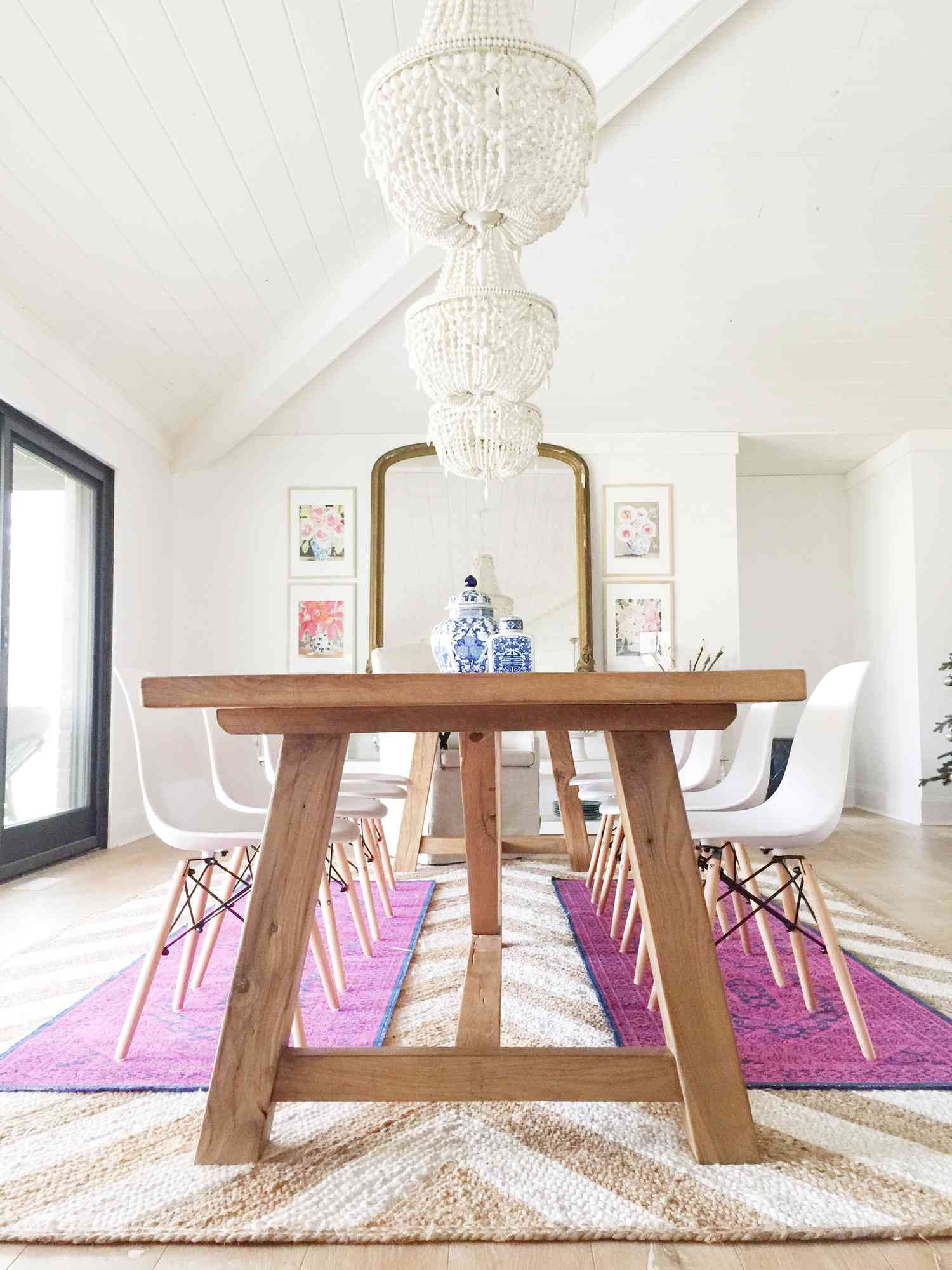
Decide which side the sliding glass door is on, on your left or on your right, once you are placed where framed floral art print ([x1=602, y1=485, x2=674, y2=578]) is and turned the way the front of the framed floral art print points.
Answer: on your right

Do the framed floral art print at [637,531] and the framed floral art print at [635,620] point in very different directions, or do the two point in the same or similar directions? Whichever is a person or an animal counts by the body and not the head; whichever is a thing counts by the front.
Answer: same or similar directions

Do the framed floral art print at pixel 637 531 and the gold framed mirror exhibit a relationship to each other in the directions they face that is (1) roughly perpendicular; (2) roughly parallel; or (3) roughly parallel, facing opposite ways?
roughly parallel

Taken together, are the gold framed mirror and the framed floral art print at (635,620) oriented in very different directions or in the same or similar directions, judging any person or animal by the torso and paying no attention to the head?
same or similar directions

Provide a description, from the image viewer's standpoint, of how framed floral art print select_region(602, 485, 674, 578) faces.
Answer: facing the viewer

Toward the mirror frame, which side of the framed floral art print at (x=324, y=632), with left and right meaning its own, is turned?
left

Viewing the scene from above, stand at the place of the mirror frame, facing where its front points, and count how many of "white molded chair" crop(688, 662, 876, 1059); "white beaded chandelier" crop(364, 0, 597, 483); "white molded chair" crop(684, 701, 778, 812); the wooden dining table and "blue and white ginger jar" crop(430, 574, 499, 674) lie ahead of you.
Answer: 5

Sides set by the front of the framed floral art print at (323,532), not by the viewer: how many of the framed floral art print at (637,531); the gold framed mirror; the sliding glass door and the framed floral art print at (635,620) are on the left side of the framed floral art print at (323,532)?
3

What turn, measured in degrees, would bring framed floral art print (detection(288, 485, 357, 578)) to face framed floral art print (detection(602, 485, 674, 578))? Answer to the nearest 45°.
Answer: approximately 90° to its left

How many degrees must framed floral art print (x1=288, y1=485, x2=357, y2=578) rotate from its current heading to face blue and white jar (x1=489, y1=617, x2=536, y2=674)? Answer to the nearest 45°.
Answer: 0° — it already faces it

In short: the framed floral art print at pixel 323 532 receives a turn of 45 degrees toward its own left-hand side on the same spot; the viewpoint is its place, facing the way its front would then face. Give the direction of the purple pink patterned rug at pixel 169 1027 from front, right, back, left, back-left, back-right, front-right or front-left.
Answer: front-right

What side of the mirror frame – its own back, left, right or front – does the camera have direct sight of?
front

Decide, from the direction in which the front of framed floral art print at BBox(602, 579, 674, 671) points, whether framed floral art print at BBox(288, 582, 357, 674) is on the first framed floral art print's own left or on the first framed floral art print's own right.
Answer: on the first framed floral art print's own right

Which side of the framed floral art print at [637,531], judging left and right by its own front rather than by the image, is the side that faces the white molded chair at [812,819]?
front

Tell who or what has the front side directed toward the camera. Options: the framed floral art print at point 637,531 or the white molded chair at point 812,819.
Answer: the framed floral art print

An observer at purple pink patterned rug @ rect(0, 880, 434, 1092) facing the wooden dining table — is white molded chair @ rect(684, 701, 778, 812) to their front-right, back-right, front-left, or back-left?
front-left

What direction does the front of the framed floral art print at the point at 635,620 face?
toward the camera

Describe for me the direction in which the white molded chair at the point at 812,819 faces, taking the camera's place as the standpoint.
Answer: facing to the left of the viewer

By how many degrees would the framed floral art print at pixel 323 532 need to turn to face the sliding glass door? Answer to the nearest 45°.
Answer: approximately 45° to its right
